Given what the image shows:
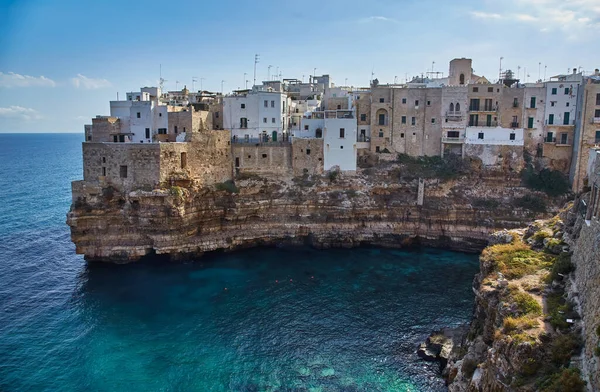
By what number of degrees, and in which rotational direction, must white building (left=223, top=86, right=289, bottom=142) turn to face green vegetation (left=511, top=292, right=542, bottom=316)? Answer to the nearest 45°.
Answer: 0° — it already faces it

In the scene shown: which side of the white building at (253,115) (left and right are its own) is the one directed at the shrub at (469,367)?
front

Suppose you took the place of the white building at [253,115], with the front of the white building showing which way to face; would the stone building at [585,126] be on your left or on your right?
on your left

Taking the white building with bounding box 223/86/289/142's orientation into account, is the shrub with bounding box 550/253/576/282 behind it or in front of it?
in front

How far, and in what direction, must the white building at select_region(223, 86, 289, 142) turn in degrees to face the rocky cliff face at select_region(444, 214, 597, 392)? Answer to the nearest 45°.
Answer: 0° — it already faces it

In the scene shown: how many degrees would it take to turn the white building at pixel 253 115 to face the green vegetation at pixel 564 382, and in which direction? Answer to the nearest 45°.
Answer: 0° — it already faces it

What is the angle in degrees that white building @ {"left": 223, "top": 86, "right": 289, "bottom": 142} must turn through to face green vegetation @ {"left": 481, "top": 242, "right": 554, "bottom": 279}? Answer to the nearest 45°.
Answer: approximately 45° to its left

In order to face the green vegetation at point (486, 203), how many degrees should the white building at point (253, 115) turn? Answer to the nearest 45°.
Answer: approximately 90° to its left

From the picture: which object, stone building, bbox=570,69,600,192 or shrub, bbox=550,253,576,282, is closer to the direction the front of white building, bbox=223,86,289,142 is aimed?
the shrub

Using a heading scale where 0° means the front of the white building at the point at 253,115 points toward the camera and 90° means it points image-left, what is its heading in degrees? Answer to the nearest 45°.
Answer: approximately 0°
